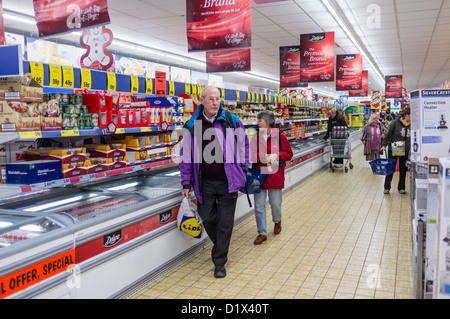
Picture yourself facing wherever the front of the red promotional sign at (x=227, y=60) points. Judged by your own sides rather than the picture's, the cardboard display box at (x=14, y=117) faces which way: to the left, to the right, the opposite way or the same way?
to the left

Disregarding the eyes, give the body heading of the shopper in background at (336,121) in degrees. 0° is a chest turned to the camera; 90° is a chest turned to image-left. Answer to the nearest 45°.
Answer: approximately 45°

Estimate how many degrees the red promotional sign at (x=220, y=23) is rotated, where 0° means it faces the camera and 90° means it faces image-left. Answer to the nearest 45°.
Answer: approximately 0°

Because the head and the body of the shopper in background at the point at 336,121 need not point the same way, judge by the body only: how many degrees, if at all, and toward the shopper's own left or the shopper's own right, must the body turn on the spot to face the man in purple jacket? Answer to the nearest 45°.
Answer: approximately 45° to the shopper's own left

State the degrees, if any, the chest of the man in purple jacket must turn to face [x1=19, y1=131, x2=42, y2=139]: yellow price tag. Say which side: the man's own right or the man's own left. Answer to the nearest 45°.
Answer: approximately 45° to the man's own right
